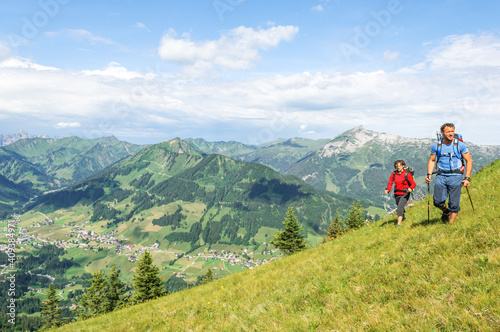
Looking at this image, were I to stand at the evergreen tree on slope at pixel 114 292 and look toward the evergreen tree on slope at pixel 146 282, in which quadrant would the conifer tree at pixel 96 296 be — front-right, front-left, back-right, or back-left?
back-right

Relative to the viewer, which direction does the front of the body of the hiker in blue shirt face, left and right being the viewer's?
facing the viewer
